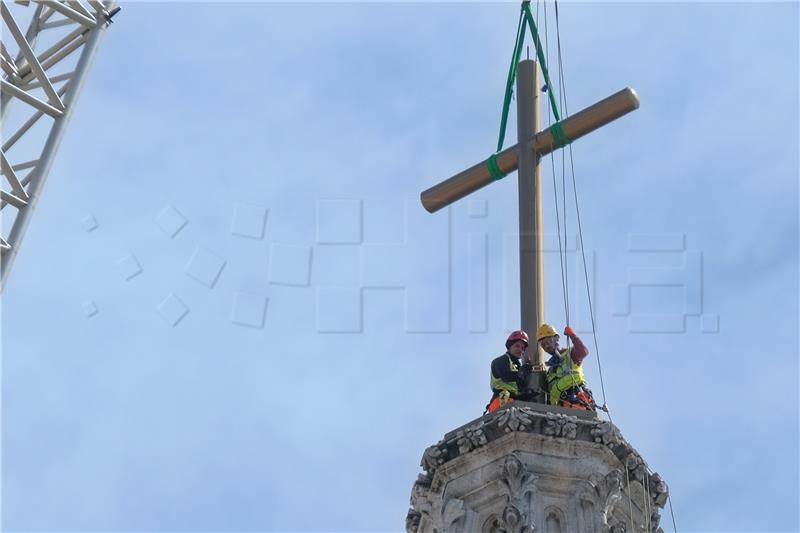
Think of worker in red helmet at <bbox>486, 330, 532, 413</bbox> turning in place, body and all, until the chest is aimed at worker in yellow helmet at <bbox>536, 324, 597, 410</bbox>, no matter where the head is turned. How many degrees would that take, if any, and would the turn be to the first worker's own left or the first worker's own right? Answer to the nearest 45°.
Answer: approximately 45° to the first worker's own left

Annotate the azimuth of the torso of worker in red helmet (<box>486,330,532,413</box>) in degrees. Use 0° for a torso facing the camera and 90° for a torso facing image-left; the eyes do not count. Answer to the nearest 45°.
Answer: approximately 315°
